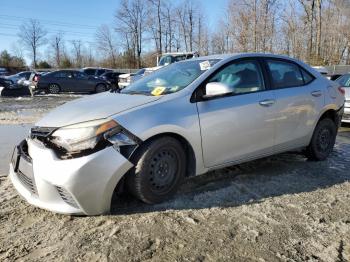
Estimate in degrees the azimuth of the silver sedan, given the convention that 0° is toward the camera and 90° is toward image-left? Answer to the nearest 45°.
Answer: approximately 45°

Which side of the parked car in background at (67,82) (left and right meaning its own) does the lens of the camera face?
right

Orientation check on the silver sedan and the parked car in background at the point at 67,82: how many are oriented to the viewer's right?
1

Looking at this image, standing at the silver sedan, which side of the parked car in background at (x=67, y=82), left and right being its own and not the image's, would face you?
right

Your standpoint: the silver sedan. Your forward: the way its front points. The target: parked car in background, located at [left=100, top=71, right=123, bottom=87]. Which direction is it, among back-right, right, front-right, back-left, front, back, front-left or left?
back-right

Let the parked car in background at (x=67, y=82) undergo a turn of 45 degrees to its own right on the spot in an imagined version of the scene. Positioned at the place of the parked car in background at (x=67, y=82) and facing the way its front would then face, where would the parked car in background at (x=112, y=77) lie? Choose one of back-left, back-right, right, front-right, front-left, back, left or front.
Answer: left

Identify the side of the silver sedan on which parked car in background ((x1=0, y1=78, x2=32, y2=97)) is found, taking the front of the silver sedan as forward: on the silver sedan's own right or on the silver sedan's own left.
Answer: on the silver sedan's own right

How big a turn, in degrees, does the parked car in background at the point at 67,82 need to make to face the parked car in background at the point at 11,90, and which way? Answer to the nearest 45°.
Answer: approximately 180°
